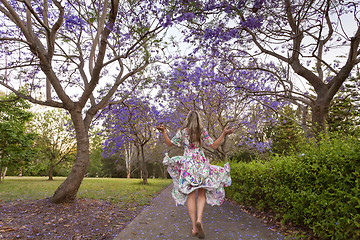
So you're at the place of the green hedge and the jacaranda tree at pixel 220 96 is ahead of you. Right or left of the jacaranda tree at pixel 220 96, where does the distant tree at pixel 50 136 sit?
left

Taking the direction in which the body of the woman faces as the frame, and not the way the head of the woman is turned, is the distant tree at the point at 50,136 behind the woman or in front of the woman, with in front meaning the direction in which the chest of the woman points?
in front

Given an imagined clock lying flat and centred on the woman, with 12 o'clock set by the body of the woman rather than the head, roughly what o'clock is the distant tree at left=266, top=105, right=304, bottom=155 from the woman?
The distant tree is roughly at 1 o'clock from the woman.

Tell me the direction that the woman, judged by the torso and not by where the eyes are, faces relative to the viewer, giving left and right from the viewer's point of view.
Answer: facing away from the viewer

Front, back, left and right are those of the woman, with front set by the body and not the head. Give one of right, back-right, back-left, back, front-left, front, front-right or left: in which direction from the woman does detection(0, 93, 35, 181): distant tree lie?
front-left

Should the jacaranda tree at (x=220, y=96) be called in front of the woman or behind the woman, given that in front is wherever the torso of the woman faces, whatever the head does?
in front

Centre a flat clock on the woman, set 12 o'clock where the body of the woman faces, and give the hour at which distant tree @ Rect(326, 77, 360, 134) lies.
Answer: The distant tree is roughly at 2 o'clock from the woman.

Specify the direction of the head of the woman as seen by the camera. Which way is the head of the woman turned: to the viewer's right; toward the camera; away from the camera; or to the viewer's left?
away from the camera

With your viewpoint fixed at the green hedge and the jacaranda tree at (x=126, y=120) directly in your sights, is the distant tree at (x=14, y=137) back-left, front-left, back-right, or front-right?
front-left
